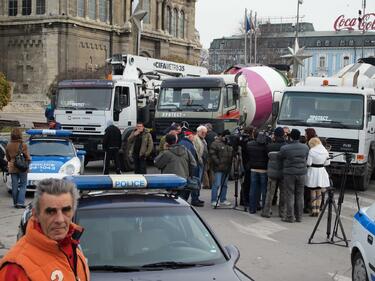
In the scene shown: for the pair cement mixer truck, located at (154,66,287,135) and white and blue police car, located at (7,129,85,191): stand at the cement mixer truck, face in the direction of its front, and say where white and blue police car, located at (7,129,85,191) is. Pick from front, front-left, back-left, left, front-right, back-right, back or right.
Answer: front

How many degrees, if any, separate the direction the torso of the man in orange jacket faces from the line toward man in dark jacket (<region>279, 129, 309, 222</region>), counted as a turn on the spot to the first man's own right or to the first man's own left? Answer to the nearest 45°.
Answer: approximately 90° to the first man's own left

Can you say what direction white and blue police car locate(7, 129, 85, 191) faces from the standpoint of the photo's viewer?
facing the viewer and to the left of the viewer

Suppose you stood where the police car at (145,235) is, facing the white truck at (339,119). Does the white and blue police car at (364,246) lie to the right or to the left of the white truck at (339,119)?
right

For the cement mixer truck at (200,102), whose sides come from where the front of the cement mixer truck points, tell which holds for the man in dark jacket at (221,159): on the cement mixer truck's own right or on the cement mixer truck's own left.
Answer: on the cement mixer truck's own left

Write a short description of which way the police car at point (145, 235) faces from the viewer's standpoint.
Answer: facing the viewer
